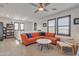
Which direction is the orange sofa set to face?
toward the camera

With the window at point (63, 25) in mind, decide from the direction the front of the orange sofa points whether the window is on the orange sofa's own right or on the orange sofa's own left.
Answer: on the orange sofa's own left
